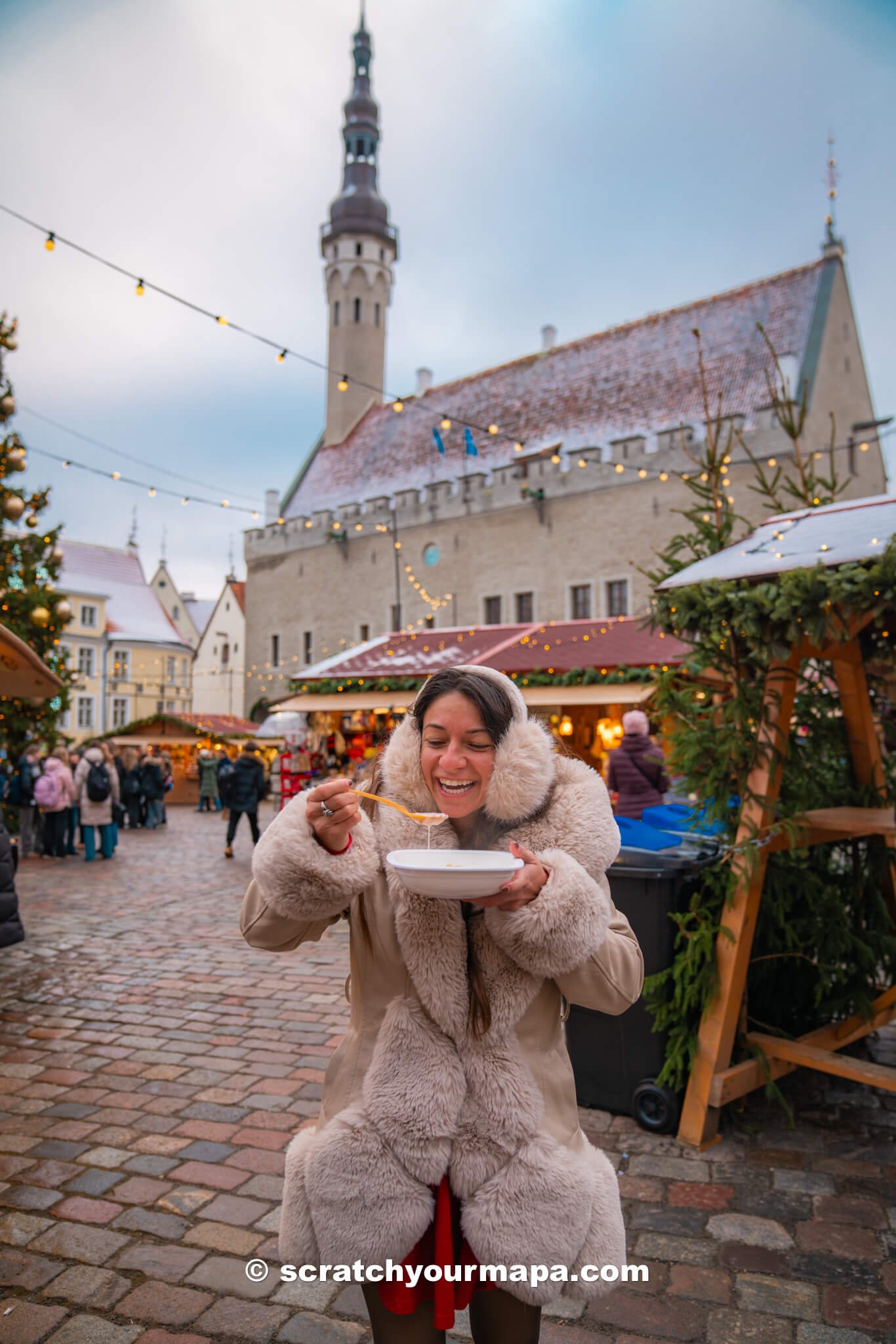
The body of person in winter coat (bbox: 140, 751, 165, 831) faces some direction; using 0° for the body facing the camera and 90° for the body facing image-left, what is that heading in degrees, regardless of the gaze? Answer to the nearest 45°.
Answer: approximately 180°

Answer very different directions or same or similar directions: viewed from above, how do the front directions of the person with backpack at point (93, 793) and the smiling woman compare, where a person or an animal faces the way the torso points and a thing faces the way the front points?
very different directions

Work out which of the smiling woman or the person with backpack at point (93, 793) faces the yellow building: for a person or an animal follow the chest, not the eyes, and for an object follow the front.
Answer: the person with backpack

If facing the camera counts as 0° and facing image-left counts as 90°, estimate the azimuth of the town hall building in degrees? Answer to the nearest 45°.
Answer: approximately 45°

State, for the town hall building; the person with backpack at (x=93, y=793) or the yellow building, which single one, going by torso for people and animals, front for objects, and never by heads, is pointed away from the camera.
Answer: the person with backpack

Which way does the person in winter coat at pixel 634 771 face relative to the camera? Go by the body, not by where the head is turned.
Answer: away from the camera

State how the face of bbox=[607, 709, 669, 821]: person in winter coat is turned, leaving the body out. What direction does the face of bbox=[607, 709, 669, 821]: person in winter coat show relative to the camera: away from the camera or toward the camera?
away from the camera

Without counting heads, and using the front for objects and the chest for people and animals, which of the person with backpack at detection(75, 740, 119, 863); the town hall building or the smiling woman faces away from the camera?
the person with backpack

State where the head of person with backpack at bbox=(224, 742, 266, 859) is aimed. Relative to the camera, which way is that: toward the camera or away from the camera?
away from the camera

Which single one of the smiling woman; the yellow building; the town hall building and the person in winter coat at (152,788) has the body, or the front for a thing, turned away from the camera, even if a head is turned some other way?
the person in winter coat

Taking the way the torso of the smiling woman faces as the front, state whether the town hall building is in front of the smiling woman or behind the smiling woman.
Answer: behind

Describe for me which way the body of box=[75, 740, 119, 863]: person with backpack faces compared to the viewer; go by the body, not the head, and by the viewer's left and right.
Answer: facing away from the viewer

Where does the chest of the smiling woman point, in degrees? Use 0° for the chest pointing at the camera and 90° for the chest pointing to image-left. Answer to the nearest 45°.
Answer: approximately 0°
